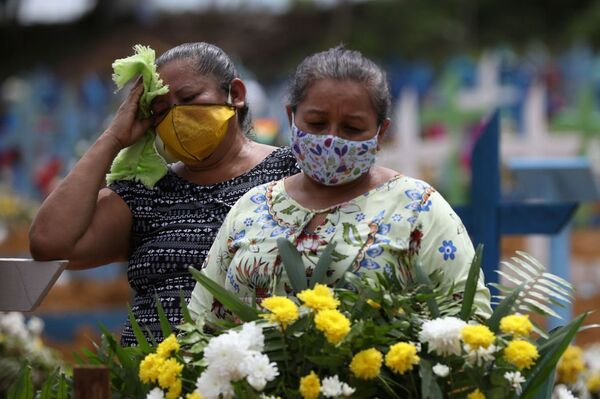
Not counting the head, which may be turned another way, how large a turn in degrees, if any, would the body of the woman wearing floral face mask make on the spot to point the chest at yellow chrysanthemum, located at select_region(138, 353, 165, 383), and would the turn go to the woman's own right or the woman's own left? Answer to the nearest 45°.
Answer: approximately 45° to the woman's own right

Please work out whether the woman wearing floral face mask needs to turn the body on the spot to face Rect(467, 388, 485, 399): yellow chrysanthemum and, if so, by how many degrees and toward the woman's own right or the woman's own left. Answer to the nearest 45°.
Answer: approximately 45° to the woman's own left

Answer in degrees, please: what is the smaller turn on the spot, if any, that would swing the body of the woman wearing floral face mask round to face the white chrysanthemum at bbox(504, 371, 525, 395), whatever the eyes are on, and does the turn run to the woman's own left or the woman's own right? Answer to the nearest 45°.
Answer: approximately 45° to the woman's own left

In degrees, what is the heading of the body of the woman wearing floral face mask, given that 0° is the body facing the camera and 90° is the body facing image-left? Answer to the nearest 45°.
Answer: approximately 0°

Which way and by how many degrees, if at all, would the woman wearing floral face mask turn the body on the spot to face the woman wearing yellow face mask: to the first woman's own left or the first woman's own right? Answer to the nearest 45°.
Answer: approximately 135° to the first woman's own right

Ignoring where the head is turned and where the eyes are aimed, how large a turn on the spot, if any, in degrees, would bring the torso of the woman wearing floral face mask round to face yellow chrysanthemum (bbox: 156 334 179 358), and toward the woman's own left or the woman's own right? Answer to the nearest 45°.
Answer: approximately 45° to the woman's own right
